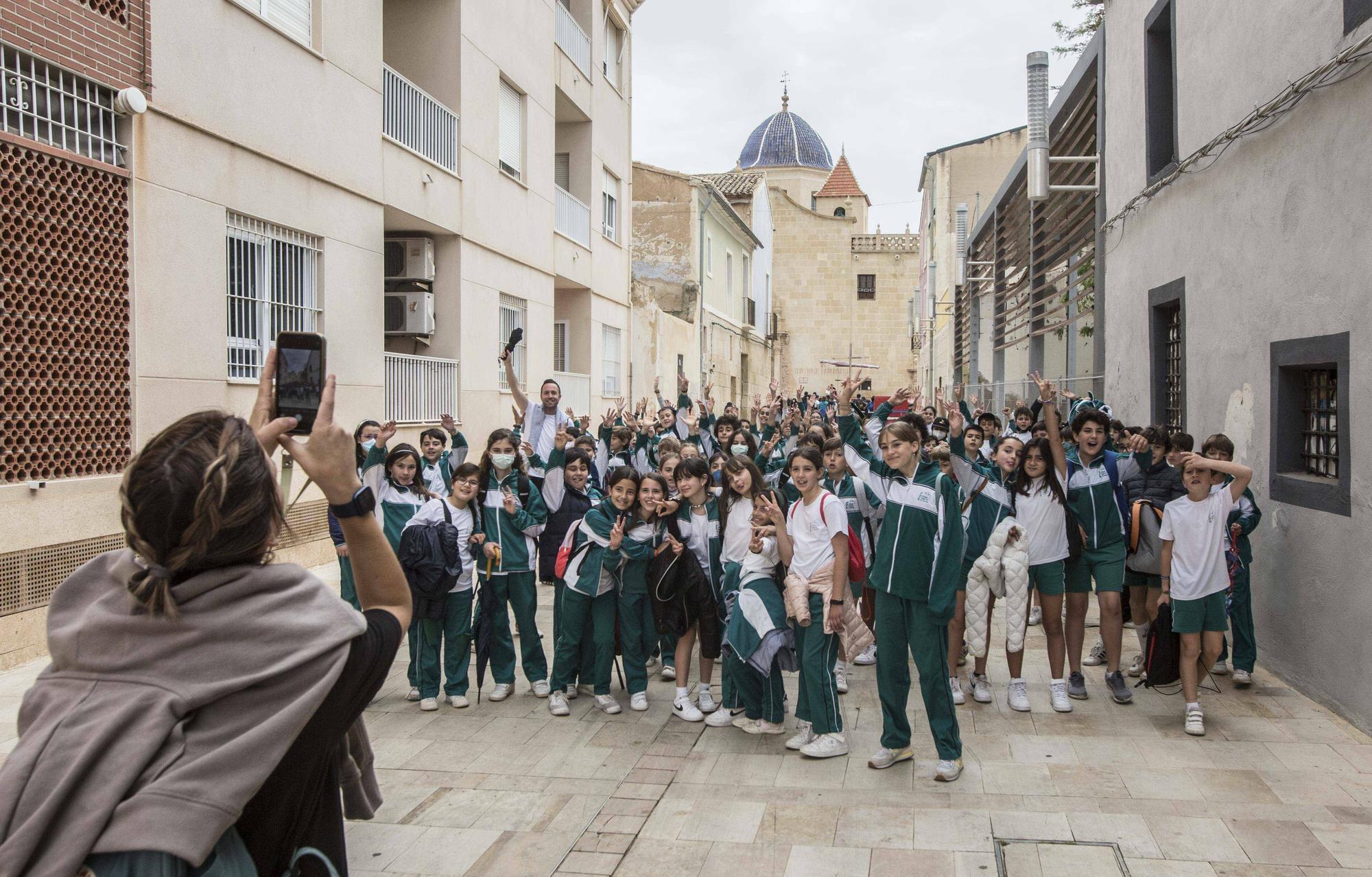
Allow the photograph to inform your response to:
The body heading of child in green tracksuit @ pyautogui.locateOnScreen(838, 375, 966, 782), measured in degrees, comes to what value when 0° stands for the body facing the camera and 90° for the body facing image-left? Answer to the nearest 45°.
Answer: approximately 45°

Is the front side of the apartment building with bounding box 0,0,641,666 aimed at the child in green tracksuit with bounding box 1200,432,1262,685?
yes

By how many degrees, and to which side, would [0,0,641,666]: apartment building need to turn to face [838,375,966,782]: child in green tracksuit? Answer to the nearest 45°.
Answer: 0° — it already faces them

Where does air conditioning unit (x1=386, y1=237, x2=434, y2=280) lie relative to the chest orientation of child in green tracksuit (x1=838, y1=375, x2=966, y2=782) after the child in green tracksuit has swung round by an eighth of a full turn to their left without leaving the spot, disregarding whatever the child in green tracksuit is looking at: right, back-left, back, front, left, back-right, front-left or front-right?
back-right

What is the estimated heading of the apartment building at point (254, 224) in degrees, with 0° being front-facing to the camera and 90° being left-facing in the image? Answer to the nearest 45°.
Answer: approximately 315°

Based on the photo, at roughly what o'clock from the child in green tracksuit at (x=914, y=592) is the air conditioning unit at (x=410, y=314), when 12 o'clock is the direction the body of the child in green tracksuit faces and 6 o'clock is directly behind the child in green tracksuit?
The air conditioning unit is roughly at 3 o'clock from the child in green tracksuit.

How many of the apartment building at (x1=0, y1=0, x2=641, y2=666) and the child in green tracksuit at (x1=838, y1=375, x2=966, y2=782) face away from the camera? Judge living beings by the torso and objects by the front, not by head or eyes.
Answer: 0
